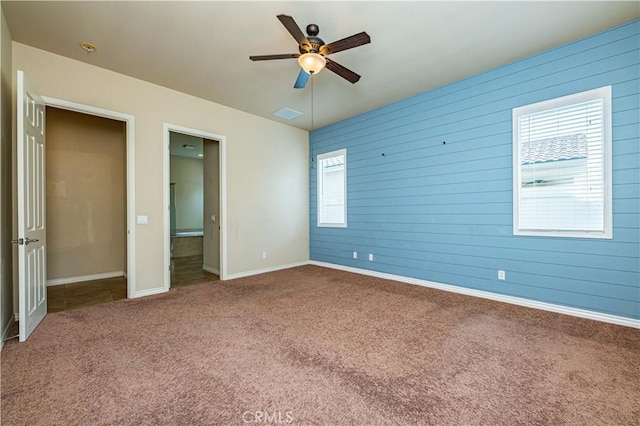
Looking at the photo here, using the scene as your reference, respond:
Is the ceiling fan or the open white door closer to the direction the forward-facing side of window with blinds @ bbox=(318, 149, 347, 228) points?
the open white door

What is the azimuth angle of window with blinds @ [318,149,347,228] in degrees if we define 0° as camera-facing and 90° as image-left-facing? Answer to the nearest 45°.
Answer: approximately 45°

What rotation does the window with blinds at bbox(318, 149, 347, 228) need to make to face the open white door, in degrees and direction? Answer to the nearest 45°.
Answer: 0° — it already faces it

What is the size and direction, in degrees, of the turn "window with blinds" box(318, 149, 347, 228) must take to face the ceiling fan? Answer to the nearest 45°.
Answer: approximately 45° to its left
